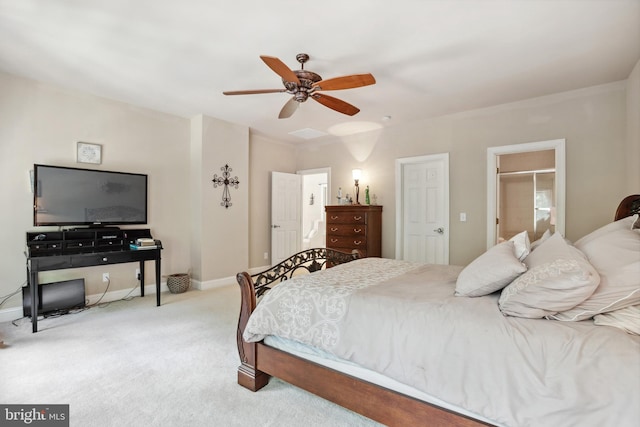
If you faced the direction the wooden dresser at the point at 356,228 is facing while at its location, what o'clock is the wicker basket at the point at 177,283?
The wicker basket is roughly at 1 o'clock from the wooden dresser.

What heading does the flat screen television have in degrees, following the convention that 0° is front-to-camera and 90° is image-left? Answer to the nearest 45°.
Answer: approximately 315°

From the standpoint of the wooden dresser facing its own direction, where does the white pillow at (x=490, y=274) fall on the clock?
The white pillow is roughly at 10 o'clock from the wooden dresser.

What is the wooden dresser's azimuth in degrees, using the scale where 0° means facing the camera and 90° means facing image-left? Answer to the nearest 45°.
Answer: approximately 45°
